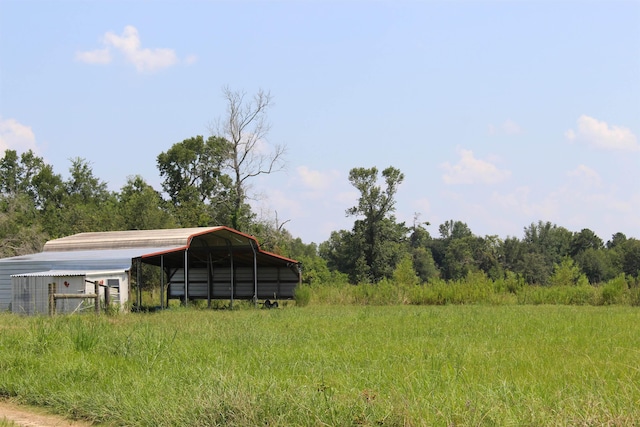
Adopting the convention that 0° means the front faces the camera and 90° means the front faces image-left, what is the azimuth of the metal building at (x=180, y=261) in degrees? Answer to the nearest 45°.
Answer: approximately 315°

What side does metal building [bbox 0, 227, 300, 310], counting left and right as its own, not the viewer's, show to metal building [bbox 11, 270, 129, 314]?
right

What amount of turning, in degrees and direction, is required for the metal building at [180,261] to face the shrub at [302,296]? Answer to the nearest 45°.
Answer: approximately 45° to its left
